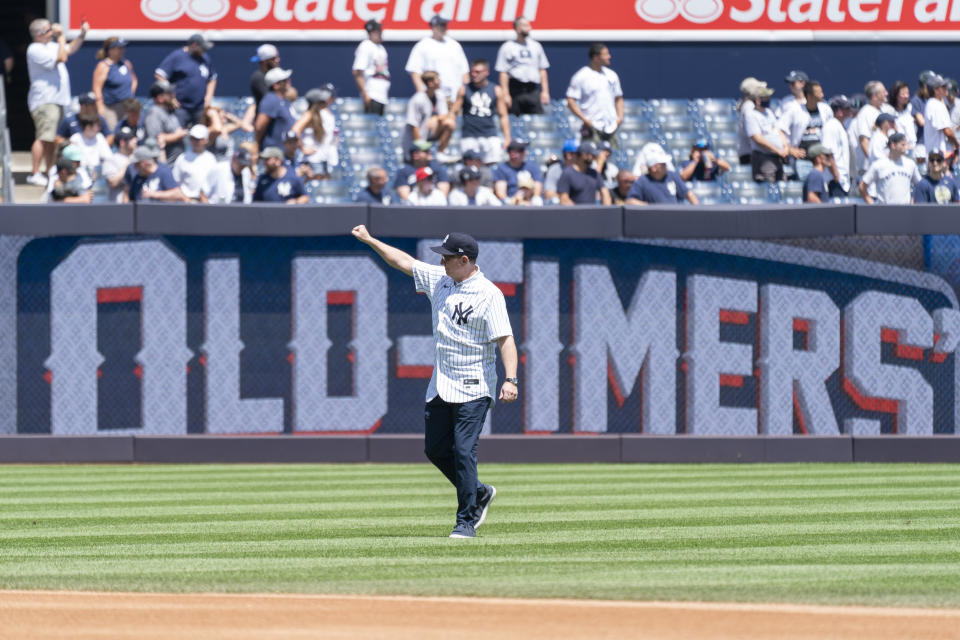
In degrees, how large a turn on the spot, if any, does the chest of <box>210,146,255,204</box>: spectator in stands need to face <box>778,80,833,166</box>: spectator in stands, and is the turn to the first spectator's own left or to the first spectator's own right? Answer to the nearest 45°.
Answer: approximately 90° to the first spectator's own left

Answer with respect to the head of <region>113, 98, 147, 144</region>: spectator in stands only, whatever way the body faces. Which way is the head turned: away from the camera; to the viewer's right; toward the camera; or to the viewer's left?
toward the camera

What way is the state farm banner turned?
toward the camera

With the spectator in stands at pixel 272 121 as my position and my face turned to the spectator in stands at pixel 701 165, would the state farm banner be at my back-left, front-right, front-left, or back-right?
front-left

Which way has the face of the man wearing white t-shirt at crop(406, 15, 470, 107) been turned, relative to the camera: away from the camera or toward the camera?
toward the camera

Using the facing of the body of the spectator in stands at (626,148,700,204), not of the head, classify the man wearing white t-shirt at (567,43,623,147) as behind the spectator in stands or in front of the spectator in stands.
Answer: behind

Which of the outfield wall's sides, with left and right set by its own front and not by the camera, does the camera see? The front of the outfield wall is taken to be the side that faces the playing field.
front

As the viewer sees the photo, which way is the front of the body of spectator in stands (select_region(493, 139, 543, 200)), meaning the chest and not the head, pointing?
toward the camera

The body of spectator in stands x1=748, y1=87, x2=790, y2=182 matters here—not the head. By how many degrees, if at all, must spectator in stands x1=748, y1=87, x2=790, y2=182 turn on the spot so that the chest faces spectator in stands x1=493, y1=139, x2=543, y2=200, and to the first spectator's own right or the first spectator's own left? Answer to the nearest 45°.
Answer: approximately 90° to the first spectator's own right

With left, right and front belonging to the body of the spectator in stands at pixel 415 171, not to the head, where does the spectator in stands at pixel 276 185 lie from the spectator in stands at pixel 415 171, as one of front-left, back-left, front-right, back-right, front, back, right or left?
front-right

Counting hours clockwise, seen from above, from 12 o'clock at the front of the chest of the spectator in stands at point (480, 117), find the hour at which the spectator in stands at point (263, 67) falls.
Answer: the spectator in stands at point (263, 67) is roughly at 3 o'clock from the spectator in stands at point (480, 117).

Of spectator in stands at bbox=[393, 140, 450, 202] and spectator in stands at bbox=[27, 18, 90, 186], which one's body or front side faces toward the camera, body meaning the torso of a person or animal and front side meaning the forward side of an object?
spectator in stands at bbox=[393, 140, 450, 202]

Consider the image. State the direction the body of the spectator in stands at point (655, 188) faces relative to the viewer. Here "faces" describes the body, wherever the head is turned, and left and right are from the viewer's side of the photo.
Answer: facing the viewer
